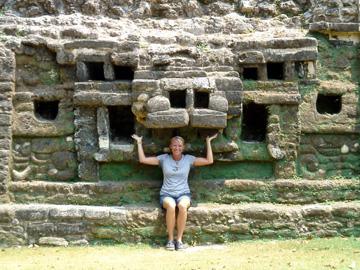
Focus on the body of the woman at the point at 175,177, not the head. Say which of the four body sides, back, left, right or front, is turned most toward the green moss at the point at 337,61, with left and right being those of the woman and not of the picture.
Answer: left

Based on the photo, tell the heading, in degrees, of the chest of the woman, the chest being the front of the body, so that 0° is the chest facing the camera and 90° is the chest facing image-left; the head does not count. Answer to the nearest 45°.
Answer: approximately 0°

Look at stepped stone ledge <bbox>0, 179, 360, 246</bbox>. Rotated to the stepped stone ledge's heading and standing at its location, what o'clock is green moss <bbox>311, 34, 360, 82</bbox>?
The green moss is roughly at 8 o'clock from the stepped stone ledge.
